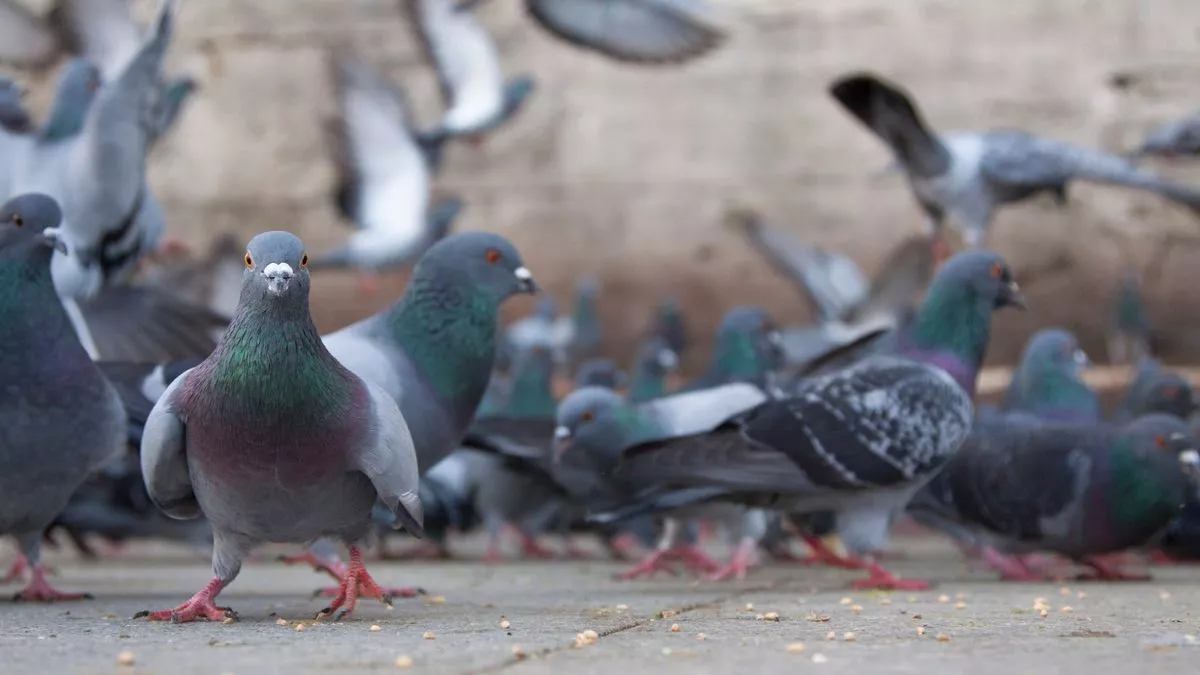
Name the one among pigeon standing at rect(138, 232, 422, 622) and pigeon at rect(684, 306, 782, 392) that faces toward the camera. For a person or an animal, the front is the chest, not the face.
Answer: the pigeon standing

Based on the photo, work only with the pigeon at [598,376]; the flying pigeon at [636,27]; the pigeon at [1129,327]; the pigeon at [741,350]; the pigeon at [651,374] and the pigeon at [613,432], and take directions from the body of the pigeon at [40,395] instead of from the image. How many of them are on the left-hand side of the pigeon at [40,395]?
6

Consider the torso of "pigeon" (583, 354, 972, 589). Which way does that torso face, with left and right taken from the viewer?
facing to the right of the viewer

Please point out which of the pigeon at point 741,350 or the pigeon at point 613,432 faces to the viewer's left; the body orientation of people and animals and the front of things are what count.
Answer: the pigeon at point 613,432

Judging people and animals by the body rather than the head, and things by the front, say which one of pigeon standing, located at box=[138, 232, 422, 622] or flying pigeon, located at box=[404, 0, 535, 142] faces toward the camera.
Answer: the pigeon standing

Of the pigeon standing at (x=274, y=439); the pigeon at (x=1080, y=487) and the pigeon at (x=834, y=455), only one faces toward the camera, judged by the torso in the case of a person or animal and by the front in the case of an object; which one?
the pigeon standing

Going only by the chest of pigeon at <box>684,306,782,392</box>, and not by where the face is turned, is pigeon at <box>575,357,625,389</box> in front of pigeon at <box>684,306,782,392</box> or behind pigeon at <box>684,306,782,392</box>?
behind

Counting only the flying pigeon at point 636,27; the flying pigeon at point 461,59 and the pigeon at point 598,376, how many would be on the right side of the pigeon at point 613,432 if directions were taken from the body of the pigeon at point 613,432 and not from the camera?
3

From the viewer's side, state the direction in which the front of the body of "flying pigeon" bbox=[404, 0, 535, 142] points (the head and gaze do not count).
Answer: to the viewer's right

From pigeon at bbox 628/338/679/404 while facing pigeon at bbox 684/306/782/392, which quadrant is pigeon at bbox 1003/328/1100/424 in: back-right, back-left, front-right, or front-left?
front-left

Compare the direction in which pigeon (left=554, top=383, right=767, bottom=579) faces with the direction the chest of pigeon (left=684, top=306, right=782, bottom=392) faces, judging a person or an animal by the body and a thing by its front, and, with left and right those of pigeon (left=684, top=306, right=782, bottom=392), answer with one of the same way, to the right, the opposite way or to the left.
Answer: the opposite way

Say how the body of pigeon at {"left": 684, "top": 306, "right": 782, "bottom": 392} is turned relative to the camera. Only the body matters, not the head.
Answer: to the viewer's right
